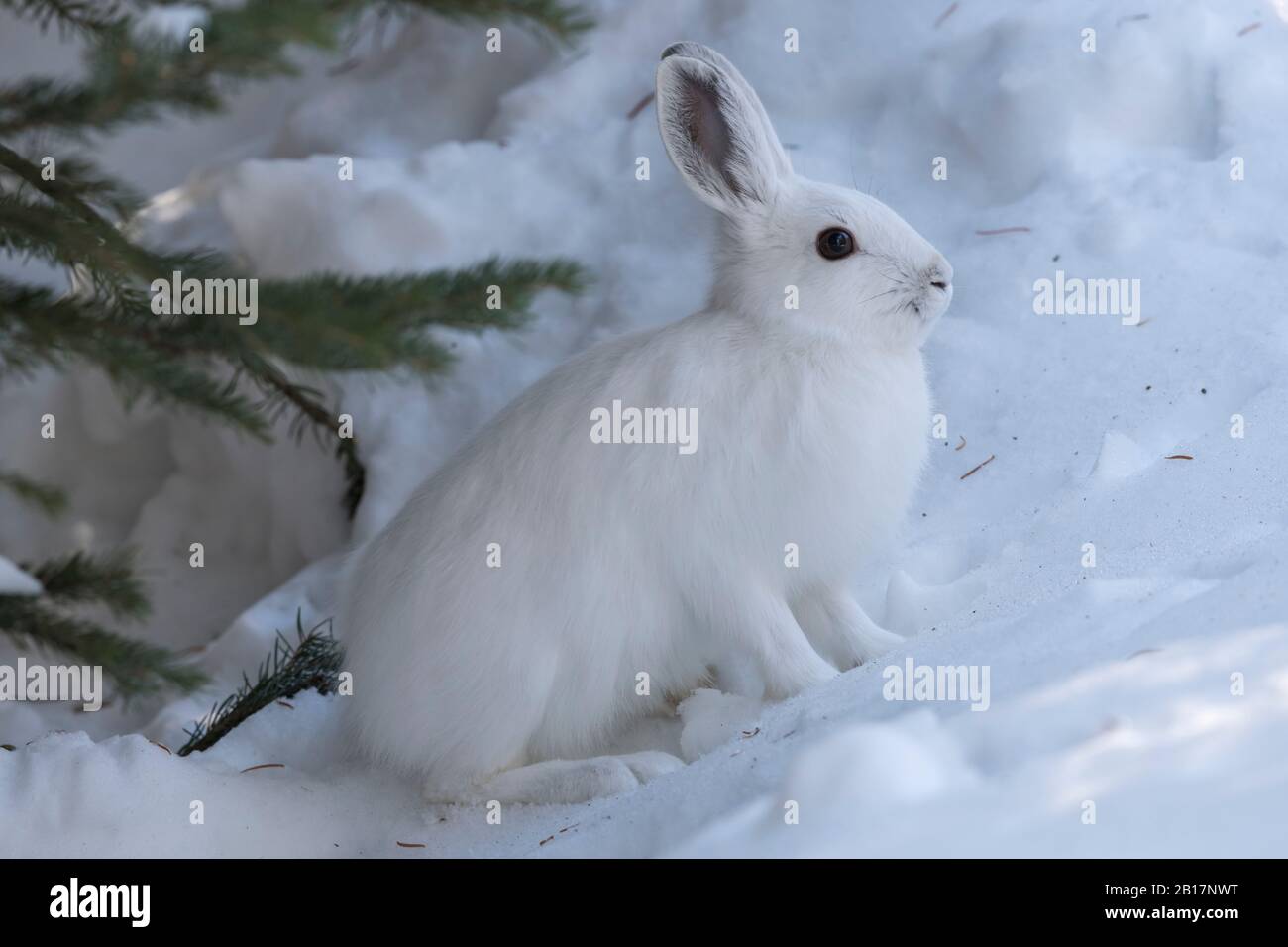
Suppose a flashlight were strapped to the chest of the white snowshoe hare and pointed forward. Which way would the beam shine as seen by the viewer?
to the viewer's right
